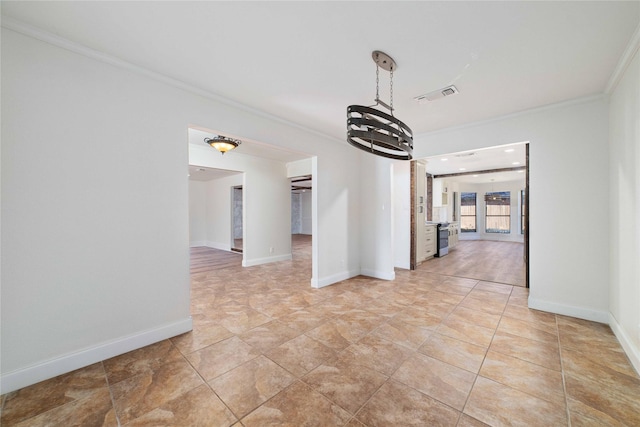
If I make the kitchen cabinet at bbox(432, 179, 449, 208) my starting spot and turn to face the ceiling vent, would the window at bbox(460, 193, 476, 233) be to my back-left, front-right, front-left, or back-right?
back-left

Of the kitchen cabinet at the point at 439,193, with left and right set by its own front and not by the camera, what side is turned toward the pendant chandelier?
right

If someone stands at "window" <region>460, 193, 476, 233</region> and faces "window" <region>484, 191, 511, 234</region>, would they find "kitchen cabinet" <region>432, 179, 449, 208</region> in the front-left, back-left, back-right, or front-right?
back-right

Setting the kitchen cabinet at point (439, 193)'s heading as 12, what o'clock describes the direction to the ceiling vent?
The ceiling vent is roughly at 3 o'clock from the kitchen cabinet.

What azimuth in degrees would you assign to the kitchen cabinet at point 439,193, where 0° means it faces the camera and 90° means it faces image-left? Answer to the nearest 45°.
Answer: approximately 270°

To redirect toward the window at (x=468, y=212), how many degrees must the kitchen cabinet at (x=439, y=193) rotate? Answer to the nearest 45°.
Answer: approximately 90° to its left

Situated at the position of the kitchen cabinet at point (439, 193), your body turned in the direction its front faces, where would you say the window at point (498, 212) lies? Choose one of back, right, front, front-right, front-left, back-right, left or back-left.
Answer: front-left

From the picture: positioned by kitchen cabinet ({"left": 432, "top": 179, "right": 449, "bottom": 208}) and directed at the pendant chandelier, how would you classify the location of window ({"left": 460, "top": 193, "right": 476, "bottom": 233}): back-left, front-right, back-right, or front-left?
back-left

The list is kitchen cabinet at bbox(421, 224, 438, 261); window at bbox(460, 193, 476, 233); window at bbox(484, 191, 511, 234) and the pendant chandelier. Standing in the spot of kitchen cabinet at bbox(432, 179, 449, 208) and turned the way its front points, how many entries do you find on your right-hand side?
2

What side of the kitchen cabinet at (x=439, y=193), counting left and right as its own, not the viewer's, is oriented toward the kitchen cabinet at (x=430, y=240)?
right

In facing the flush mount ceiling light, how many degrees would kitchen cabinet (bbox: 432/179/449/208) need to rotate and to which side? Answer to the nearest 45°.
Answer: approximately 135° to its right

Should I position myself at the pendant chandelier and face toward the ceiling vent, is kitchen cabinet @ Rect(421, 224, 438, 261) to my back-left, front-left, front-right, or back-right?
front-left
